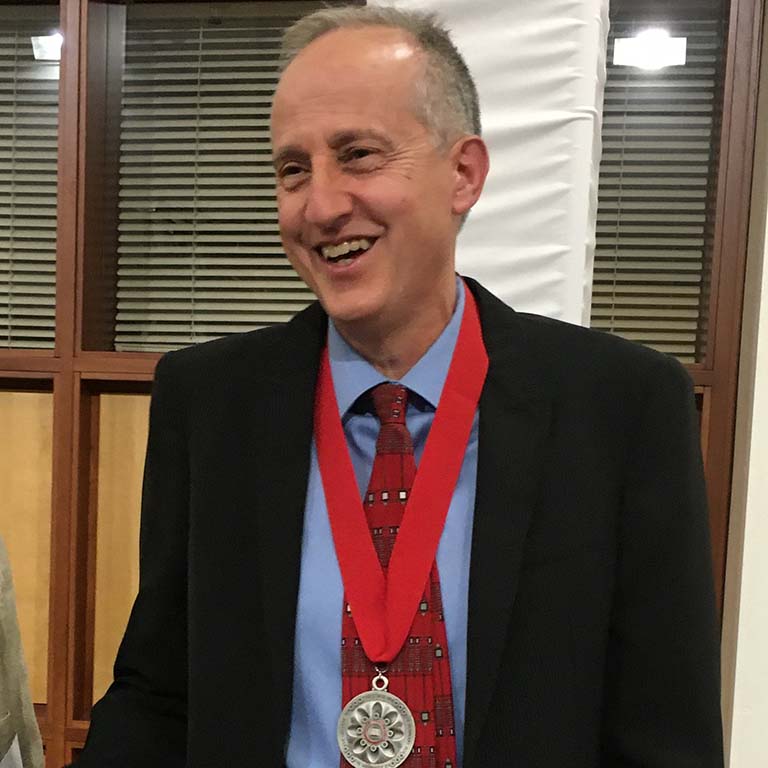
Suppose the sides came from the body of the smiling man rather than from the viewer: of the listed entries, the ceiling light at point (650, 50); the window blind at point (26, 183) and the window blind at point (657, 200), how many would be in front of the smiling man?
0

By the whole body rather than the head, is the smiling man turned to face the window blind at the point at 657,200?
no

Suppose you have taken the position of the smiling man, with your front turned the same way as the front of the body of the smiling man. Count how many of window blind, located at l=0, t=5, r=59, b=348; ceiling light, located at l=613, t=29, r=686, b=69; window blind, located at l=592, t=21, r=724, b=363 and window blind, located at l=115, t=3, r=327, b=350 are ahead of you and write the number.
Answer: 0

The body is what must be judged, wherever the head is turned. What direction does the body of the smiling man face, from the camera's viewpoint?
toward the camera

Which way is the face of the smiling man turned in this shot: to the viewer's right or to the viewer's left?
to the viewer's left

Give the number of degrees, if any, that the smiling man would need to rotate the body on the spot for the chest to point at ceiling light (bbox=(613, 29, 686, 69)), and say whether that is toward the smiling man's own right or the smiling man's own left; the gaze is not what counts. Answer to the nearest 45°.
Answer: approximately 135° to the smiling man's own left

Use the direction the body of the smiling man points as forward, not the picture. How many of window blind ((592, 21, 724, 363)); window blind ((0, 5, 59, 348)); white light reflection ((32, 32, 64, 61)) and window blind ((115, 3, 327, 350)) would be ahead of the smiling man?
0

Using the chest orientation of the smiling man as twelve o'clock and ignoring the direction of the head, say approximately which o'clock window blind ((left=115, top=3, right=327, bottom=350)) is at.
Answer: The window blind is roughly at 5 o'clock from the smiling man.

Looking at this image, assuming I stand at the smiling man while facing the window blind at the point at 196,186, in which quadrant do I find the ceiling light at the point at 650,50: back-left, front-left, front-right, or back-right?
front-right

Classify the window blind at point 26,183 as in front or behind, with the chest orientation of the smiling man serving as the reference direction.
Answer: behind

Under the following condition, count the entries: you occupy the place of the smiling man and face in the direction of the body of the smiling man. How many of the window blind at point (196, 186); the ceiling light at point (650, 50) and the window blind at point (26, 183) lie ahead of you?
0
